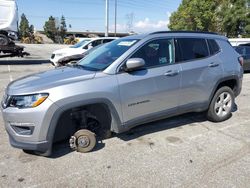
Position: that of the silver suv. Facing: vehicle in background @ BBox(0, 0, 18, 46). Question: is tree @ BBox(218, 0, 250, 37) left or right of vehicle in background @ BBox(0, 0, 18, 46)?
right

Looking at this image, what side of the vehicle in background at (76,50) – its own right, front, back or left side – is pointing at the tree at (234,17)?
back

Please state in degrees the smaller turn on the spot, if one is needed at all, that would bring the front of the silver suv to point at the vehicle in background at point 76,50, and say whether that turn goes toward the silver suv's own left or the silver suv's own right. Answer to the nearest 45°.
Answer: approximately 135° to the silver suv's own right

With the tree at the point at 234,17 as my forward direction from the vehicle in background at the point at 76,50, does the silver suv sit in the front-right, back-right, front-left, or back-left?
back-right

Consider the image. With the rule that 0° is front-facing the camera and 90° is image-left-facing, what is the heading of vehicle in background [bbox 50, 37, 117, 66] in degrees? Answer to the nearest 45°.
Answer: approximately 45°

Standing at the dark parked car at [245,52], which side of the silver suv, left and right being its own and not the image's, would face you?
back

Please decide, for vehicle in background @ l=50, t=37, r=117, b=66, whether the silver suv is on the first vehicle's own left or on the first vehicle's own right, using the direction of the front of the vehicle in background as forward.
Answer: on the first vehicle's own left

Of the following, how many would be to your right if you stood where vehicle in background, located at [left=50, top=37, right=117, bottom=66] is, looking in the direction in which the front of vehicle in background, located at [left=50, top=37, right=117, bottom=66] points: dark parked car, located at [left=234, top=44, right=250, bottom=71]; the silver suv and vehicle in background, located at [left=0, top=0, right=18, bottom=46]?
1

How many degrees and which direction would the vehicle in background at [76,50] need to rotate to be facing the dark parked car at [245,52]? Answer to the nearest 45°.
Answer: approximately 135° to its left
